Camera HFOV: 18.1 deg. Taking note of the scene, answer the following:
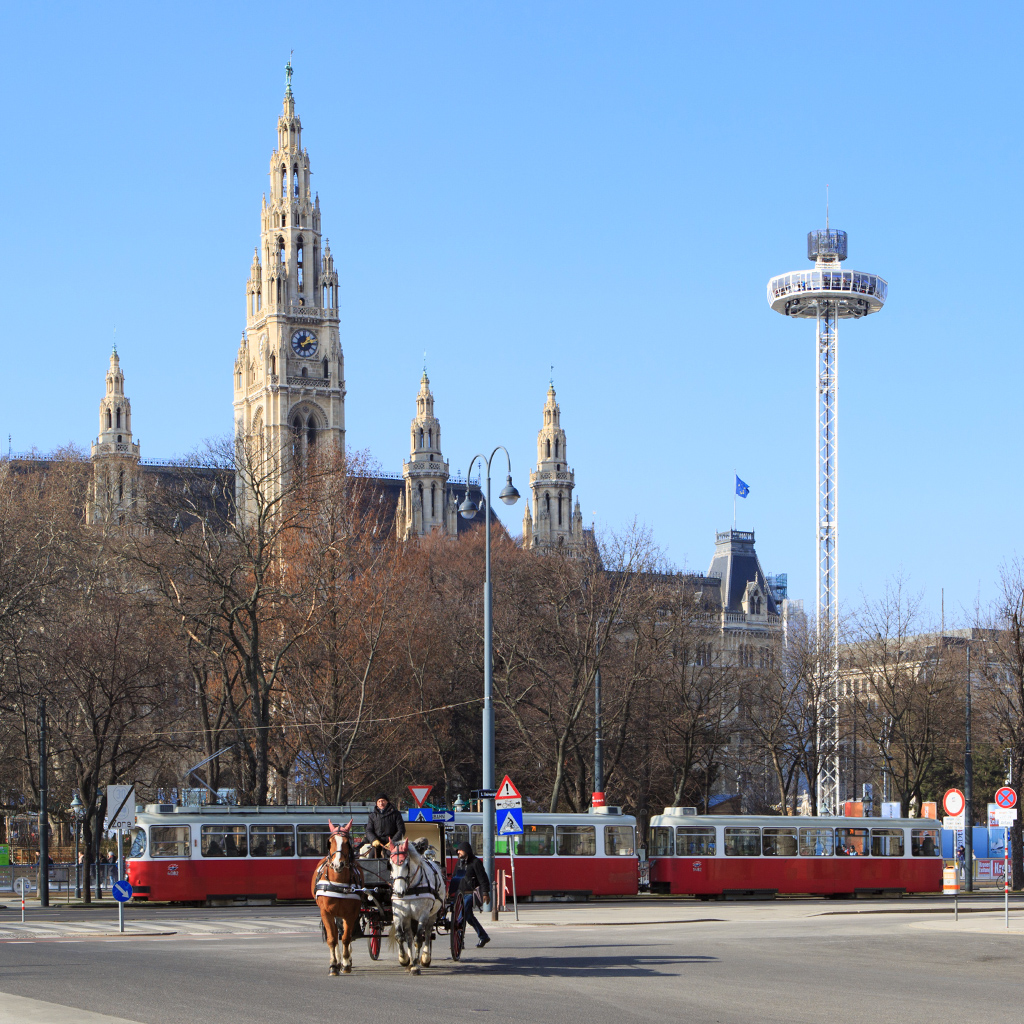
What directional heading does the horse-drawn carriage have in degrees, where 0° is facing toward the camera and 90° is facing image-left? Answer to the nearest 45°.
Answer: approximately 0°

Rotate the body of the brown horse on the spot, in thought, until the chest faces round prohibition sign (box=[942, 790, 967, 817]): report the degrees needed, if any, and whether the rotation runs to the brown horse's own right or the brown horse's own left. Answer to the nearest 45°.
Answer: approximately 135° to the brown horse's own left

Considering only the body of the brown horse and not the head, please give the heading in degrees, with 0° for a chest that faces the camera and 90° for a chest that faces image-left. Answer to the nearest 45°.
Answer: approximately 0°

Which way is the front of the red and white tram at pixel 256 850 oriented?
to the viewer's left

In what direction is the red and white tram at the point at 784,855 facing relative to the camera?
to the viewer's left

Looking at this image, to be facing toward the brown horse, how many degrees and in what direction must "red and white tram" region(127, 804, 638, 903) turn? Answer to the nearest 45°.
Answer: approximately 90° to its left

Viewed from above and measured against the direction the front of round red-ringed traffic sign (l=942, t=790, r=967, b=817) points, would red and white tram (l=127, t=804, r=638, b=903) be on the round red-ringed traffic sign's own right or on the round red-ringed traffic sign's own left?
on the round red-ringed traffic sign's own right

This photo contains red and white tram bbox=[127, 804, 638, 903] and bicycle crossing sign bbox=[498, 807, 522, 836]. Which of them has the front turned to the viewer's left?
the red and white tram

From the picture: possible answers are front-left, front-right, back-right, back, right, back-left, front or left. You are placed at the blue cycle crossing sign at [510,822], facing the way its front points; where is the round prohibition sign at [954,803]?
left
